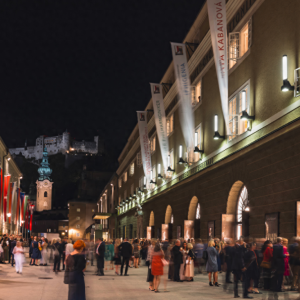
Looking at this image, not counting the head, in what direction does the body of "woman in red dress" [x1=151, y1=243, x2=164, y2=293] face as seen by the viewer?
away from the camera

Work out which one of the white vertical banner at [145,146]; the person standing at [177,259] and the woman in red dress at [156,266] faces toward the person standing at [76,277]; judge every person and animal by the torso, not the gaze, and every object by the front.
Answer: the white vertical banner

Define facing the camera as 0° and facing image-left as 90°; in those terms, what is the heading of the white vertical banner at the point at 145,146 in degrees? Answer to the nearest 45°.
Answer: approximately 0°

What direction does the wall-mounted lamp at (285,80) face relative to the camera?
to the viewer's left

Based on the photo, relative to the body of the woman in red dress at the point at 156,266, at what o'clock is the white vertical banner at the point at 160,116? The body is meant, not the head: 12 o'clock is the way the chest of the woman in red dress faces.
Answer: The white vertical banner is roughly at 12 o'clock from the woman in red dress.

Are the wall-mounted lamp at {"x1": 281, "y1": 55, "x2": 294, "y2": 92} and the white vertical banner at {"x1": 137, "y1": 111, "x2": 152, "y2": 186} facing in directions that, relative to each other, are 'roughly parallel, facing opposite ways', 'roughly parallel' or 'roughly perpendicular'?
roughly perpendicular
